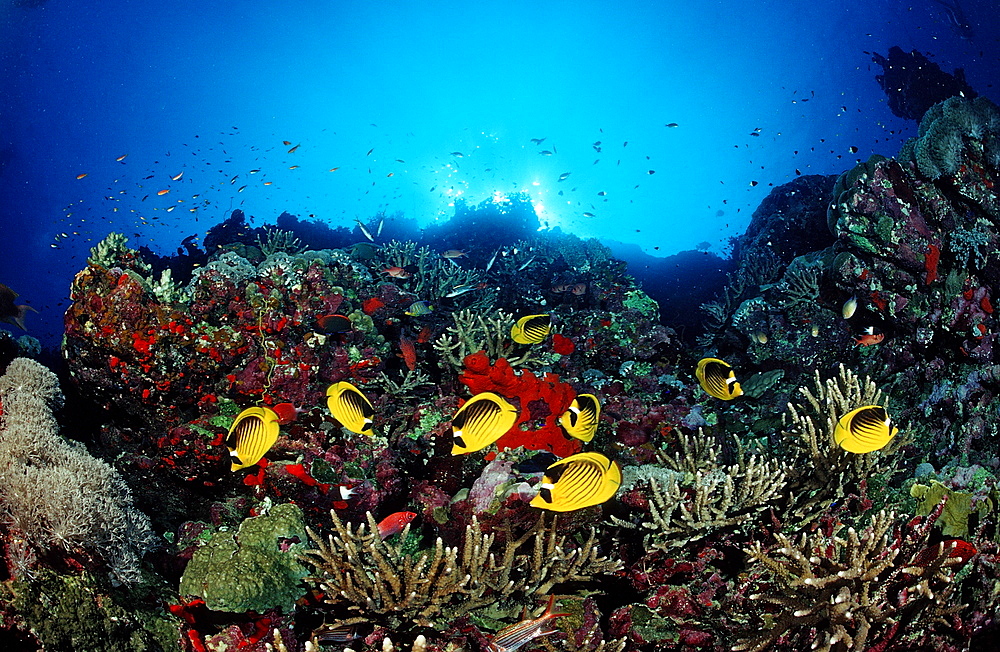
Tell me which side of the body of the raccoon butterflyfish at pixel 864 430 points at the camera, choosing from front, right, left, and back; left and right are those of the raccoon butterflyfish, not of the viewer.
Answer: right

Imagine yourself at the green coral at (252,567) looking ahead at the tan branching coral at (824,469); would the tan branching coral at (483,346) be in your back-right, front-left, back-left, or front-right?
front-left

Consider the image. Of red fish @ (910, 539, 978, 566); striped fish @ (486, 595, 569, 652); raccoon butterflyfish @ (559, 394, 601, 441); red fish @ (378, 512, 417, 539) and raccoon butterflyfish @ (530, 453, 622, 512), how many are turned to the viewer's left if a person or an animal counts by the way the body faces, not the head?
3

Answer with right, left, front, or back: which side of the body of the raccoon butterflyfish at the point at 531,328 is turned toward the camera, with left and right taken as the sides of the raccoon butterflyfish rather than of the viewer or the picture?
right

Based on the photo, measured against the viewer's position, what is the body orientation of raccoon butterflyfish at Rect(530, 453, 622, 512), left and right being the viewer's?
facing to the left of the viewer

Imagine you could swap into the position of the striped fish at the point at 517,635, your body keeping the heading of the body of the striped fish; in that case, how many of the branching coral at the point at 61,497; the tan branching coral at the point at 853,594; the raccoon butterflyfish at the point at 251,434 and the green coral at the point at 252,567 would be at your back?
1

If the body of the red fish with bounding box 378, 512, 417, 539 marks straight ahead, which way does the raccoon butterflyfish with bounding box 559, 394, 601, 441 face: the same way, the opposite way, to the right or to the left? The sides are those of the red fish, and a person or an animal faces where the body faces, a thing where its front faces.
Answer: the opposite way

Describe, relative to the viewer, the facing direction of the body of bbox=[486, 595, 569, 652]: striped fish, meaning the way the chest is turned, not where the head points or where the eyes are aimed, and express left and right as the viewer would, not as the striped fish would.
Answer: facing to the left of the viewer

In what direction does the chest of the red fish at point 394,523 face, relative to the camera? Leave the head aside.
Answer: to the viewer's right

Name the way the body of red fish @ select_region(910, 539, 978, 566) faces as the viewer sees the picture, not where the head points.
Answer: to the viewer's right

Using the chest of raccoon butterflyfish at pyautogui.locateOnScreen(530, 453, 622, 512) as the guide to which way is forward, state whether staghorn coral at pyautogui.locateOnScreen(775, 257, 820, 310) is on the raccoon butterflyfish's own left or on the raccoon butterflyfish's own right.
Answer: on the raccoon butterflyfish's own right
